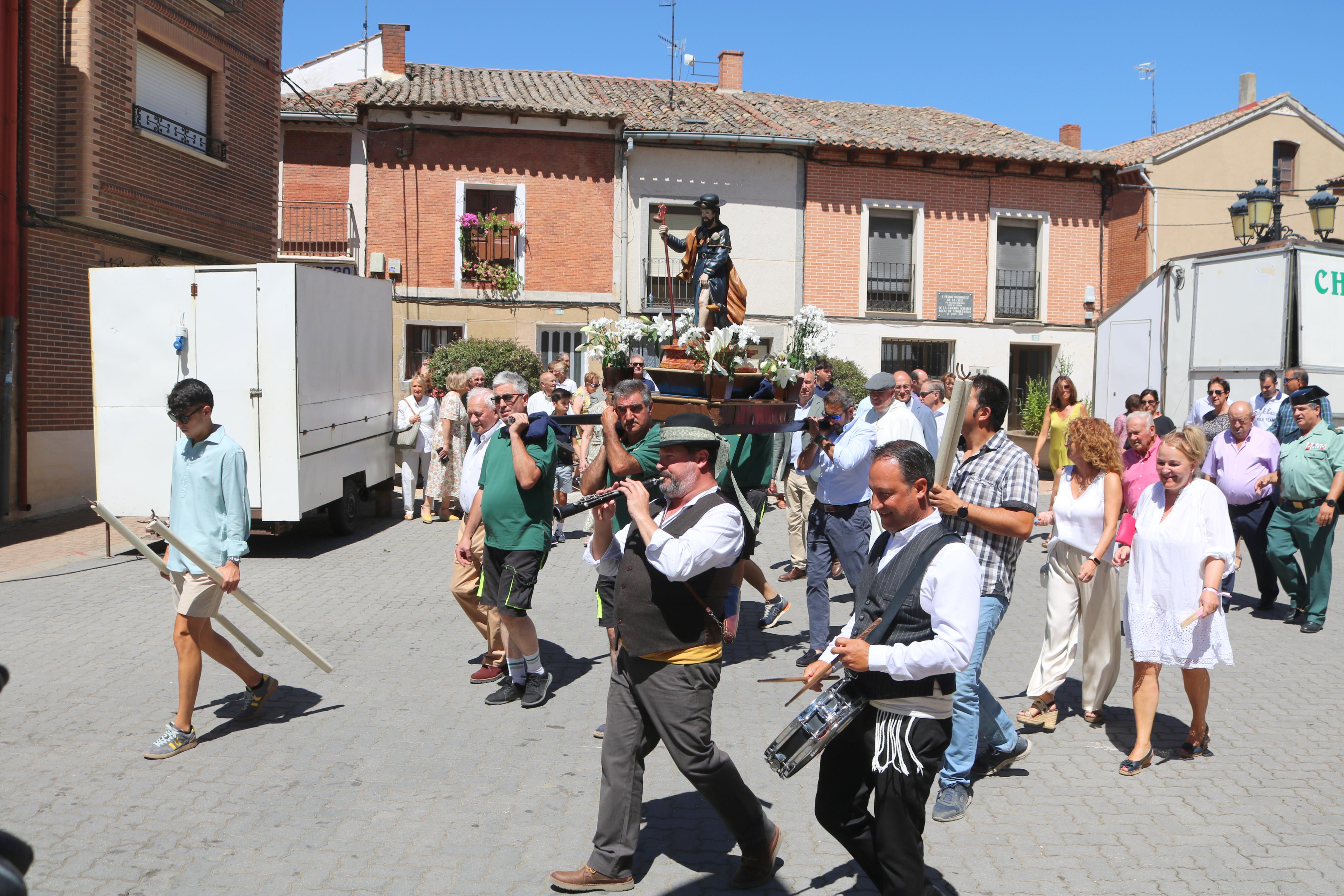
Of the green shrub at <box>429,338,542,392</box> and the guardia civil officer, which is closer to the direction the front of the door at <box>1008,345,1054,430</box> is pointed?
the guardia civil officer

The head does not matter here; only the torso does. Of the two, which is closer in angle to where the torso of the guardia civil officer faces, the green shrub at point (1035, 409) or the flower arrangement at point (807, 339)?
the flower arrangement

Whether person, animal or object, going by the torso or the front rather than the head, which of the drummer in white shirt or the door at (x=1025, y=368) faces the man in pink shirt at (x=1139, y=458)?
the door

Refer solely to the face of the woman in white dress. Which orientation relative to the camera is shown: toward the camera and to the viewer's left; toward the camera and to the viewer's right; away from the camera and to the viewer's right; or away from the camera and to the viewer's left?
toward the camera and to the viewer's left

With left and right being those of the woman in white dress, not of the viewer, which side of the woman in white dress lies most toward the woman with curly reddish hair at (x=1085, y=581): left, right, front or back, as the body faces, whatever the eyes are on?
right

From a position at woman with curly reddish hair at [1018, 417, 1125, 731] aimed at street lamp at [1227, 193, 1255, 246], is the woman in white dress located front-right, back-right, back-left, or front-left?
back-right

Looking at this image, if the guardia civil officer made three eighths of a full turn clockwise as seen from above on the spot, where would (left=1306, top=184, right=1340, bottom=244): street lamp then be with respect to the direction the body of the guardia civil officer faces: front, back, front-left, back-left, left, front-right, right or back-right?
front

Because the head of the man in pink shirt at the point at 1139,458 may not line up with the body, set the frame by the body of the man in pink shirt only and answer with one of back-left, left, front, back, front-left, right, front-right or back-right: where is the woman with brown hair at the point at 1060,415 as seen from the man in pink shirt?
back-right

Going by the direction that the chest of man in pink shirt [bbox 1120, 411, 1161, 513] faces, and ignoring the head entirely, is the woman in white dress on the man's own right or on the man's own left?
on the man's own left

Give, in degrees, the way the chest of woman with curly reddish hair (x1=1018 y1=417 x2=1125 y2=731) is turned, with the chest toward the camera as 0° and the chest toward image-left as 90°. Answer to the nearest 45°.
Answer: approximately 45°
